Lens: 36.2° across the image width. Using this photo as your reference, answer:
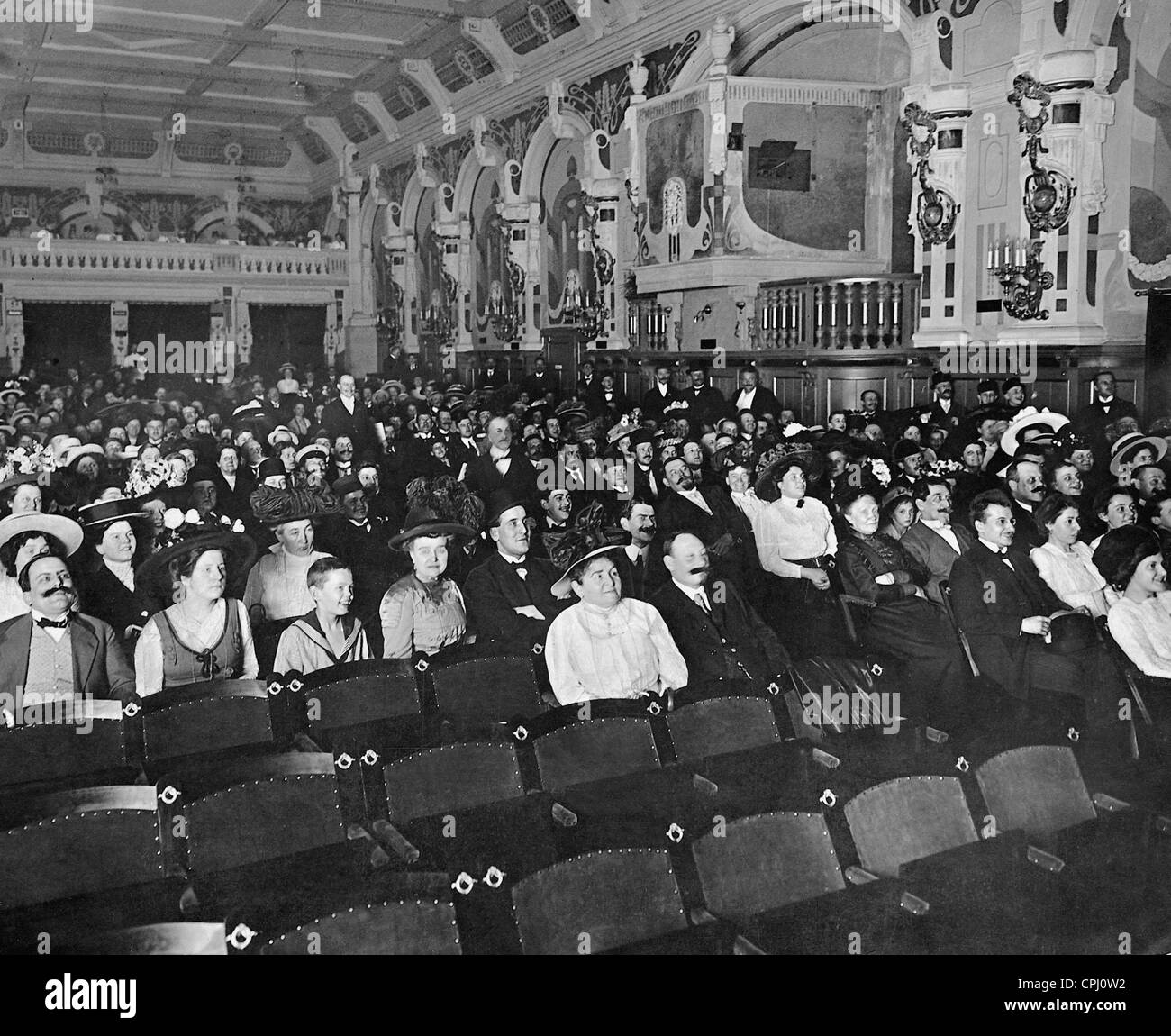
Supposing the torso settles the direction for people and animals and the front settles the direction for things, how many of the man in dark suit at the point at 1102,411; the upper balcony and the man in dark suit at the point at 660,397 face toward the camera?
3

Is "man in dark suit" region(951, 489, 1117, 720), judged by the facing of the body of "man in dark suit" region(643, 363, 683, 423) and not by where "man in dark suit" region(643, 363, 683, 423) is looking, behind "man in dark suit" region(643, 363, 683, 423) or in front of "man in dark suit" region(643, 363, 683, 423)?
in front

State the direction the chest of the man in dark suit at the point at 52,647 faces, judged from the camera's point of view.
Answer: toward the camera

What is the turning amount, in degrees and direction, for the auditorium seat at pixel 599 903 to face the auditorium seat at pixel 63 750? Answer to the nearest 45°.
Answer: approximately 180°

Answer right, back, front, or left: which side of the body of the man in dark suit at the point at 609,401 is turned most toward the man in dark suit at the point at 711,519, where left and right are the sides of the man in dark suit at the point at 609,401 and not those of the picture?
front

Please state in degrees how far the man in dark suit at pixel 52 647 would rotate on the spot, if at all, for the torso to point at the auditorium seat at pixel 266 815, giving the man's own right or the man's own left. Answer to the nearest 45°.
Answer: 0° — they already face it

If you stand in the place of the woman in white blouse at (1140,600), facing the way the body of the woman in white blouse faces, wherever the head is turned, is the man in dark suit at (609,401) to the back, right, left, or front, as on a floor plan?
back

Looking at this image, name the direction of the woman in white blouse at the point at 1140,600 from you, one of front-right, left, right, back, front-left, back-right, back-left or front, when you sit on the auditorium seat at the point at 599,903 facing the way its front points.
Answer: left

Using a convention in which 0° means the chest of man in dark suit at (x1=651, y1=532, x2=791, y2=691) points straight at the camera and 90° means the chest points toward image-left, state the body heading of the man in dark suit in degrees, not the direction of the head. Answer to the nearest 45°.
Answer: approximately 315°

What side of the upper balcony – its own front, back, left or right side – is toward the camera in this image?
front

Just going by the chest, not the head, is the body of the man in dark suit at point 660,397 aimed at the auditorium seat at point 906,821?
yes

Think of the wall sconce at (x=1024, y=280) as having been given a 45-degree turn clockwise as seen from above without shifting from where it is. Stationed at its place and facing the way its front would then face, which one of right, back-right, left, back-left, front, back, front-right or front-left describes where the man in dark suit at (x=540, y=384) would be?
front-right

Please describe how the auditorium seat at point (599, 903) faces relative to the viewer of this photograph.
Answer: facing the viewer and to the right of the viewer

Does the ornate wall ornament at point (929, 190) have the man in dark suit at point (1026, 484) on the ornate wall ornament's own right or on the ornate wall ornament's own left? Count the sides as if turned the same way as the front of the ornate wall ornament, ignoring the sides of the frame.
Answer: on the ornate wall ornament's own left

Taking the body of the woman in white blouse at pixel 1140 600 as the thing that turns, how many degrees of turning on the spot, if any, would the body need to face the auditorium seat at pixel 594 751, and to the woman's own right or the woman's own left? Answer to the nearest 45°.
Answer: approximately 90° to the woman's own right
